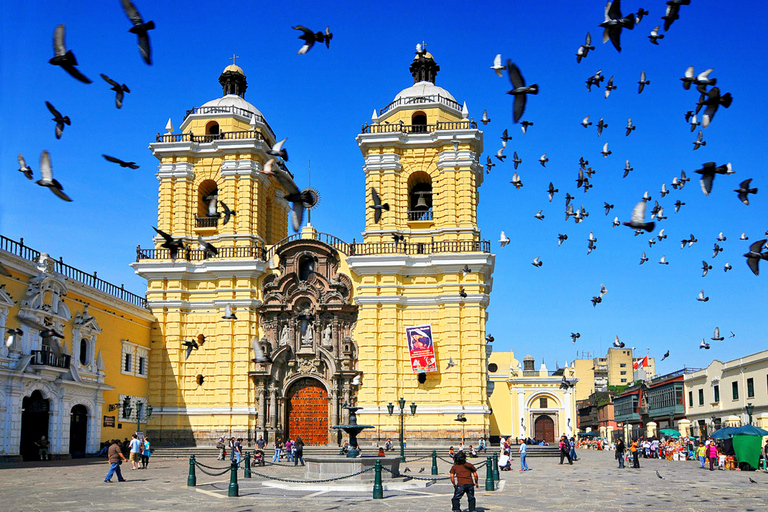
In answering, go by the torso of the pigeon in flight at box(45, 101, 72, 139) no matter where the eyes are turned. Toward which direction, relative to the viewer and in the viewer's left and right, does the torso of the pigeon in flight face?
facing to the left of the viewer

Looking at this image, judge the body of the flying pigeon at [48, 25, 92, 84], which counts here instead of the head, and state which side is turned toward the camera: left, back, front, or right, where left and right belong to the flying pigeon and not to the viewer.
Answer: left

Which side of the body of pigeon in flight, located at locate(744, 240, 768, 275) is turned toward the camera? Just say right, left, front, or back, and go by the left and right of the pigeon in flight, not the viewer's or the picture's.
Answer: left

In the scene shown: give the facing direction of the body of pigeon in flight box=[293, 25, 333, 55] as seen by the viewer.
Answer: to the viewer's left

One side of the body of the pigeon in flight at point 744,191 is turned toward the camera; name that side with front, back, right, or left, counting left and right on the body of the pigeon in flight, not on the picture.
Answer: left

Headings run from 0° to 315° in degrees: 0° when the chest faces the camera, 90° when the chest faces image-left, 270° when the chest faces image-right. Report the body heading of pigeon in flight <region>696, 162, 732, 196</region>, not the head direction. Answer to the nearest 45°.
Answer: approximately 90°
